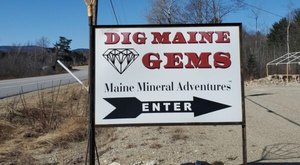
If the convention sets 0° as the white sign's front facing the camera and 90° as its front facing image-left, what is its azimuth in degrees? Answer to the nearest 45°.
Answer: approximately 0°
